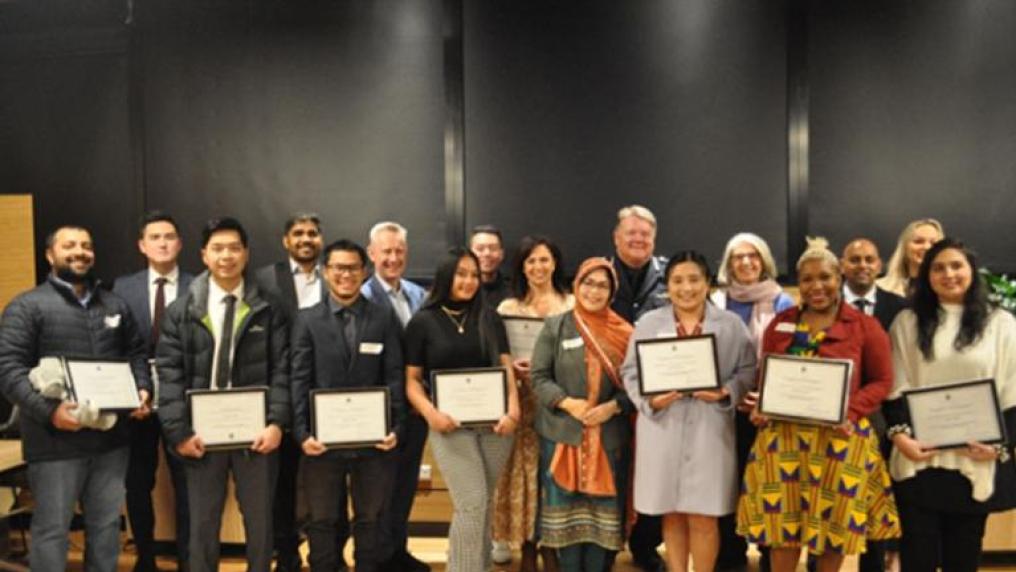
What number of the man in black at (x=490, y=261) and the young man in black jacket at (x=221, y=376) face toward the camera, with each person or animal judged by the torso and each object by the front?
2

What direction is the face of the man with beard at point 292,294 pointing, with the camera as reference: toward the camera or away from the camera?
toward the camera

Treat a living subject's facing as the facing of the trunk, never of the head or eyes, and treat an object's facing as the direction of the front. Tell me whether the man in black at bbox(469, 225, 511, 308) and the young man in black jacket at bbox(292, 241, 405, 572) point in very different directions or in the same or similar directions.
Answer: same or similar directions

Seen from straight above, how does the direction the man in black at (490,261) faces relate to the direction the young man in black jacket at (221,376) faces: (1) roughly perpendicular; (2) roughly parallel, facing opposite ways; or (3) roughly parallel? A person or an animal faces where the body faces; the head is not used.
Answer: roughly parallel

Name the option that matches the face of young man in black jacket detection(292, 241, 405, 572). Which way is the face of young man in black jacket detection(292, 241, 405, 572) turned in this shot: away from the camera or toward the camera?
toward the camera

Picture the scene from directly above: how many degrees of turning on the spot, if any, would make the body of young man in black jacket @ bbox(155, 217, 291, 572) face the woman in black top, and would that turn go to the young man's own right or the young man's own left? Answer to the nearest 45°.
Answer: approximately 90° to the young man's own left

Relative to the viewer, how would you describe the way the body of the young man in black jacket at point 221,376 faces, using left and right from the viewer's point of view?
facing the viewer

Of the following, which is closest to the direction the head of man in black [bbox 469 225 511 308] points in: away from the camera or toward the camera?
toward the camera

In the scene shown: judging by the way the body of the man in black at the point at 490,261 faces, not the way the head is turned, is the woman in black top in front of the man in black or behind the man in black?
in front

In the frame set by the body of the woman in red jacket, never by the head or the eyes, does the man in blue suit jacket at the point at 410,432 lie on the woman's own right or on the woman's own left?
on the woman's own right

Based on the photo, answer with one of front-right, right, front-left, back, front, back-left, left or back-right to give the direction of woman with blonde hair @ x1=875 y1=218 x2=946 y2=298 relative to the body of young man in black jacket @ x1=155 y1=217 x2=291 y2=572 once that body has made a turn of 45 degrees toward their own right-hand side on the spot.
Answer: back-left

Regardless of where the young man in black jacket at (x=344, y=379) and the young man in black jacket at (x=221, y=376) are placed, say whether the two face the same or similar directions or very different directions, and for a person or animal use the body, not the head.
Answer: same or similar directions

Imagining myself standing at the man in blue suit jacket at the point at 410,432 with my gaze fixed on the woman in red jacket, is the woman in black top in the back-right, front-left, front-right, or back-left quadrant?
front-right

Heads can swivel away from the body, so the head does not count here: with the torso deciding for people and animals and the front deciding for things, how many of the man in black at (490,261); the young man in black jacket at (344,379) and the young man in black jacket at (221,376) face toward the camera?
3

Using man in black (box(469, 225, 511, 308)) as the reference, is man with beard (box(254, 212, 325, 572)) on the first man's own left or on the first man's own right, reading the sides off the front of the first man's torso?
on the first man's own right

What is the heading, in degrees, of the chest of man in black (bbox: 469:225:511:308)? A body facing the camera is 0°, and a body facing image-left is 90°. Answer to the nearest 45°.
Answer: approximately 0°

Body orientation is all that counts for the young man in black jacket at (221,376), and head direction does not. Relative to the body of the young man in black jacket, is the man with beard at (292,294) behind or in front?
behind
